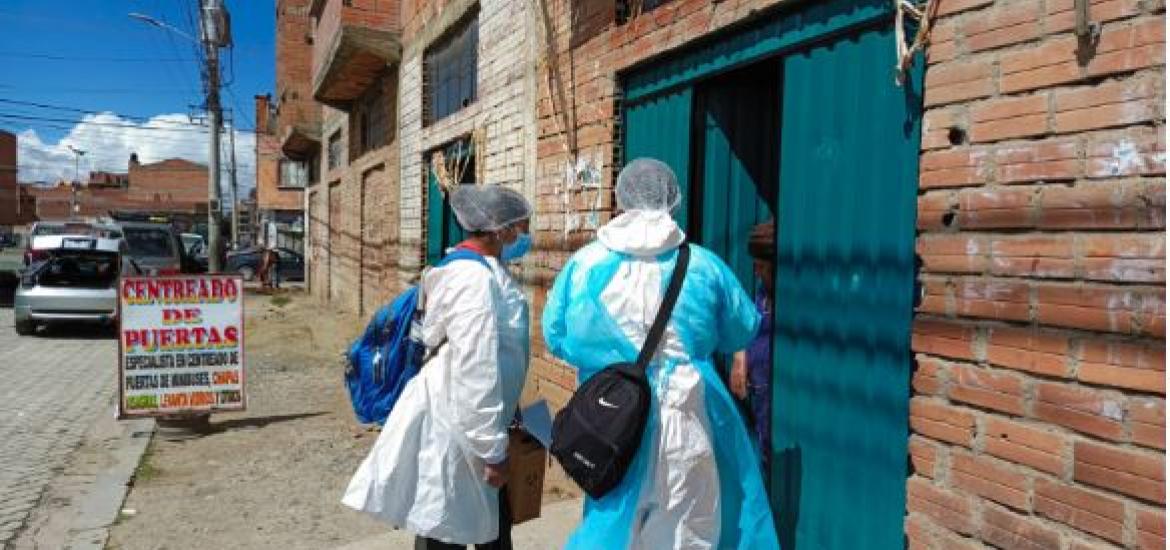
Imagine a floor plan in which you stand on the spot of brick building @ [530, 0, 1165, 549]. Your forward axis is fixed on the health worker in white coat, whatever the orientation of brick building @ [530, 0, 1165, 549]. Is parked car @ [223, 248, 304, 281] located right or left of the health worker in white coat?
right

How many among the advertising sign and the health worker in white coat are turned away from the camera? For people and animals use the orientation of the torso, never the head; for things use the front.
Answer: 0

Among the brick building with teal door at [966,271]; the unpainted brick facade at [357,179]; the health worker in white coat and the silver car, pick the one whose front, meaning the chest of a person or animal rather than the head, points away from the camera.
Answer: the silver car

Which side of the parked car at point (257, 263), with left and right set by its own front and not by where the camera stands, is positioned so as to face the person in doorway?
left

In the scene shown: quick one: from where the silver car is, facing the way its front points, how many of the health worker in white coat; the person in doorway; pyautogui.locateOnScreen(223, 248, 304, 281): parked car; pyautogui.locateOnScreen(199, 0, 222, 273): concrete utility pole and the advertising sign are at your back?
3

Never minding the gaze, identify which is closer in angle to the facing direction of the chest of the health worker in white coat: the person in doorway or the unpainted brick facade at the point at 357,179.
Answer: the person in doorway

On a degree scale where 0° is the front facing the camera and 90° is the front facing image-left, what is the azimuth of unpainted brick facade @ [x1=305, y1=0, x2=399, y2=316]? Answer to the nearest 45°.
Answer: approximately 45°

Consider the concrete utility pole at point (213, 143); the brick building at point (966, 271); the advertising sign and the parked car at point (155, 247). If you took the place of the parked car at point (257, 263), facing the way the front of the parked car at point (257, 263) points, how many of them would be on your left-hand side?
4

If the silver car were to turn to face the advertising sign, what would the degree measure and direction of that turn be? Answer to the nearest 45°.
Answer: approximately 180°

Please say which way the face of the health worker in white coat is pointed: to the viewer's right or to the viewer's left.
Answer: to the viewer's right

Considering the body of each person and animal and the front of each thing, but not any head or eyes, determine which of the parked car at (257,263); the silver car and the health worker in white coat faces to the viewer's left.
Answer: the parked car

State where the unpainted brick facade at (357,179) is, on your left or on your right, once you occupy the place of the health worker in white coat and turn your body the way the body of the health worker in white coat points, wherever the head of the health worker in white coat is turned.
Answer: on your left

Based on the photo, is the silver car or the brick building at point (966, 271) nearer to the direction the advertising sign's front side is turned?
the brick building
